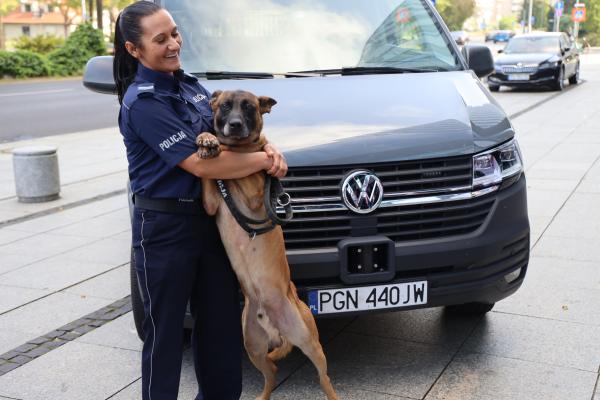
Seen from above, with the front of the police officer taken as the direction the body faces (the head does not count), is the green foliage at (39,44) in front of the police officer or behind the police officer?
behind

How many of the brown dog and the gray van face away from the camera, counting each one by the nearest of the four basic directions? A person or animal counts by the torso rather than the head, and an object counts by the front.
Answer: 0

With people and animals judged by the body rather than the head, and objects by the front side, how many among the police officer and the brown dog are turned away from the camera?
0

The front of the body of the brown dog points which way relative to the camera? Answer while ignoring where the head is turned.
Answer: toward the camera

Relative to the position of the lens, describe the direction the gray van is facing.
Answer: facing the viewer and to the right of the viewer

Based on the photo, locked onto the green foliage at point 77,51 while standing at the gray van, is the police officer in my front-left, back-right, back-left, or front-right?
back-left

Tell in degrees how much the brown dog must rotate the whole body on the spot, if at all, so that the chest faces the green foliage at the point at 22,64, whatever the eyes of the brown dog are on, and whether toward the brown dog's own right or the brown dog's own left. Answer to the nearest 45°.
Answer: approximately 180°

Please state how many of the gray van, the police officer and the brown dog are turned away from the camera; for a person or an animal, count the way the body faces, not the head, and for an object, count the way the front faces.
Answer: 0

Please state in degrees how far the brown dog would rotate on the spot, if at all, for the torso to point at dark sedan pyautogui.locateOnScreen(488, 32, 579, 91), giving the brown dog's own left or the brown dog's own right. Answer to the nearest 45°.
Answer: approximately 180°

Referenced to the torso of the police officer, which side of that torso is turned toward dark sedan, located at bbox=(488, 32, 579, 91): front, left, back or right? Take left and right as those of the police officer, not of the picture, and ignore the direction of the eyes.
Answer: left

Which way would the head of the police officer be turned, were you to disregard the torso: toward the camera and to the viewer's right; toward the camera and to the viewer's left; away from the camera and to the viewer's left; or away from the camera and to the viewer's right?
toward the camera and to the viewer's right
